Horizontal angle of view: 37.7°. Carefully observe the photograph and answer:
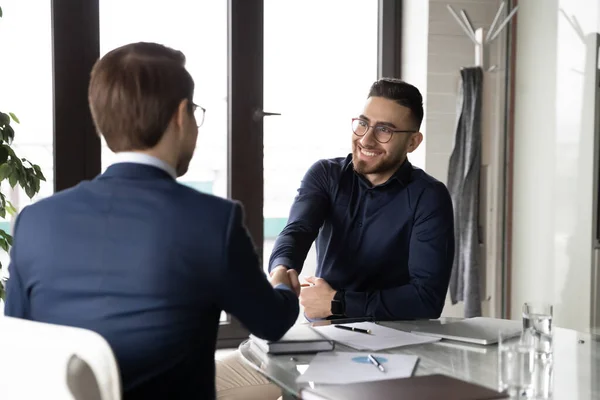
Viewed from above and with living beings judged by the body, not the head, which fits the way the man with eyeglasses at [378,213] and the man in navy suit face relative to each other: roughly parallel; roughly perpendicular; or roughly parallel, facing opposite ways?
roughly parallel, facing opposite ways

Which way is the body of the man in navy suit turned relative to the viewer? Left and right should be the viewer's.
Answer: facing away from the viewer and to the right of the viewer

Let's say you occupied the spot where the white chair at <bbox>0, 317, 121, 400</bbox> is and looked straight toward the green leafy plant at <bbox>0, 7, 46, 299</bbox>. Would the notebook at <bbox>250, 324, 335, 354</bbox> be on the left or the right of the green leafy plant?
right

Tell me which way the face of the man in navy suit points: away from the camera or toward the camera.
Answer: away from the camera

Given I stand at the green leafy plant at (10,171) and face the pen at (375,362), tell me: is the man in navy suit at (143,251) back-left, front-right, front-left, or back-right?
front-right

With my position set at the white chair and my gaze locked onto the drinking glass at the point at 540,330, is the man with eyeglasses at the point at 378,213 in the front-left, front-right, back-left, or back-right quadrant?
front-left

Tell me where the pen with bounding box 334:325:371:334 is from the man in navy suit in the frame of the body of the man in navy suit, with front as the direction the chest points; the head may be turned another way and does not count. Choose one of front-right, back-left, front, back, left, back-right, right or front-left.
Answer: front

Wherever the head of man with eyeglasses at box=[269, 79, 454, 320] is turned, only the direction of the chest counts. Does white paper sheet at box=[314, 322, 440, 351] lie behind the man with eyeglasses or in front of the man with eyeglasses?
in front

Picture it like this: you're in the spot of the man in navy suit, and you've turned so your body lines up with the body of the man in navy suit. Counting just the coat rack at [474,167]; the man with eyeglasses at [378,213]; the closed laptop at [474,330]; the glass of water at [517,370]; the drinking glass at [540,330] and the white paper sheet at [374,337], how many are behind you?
0

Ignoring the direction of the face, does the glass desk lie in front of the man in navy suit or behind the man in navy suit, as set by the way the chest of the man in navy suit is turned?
in front

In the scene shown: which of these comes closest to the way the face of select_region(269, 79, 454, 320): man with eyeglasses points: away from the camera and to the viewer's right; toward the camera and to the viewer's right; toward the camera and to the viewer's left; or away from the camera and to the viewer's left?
toward the camera and to the viewer's left

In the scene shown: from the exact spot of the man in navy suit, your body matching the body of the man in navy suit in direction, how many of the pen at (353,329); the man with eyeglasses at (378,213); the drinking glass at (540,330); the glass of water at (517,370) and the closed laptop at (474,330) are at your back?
0

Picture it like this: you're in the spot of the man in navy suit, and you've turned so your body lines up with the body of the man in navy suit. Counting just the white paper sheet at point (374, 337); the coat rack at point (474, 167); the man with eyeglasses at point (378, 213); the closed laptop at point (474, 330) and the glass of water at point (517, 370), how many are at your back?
0

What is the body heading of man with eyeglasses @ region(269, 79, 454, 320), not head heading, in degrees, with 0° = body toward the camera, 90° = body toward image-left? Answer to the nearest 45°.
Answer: approximately 45°

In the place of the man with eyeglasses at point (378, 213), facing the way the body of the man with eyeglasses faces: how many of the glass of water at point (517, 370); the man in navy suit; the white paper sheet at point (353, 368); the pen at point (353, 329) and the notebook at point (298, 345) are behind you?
0

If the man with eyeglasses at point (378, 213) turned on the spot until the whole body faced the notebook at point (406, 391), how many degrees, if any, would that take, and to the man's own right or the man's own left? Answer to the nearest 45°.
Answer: approximately 45° to the man's own left
